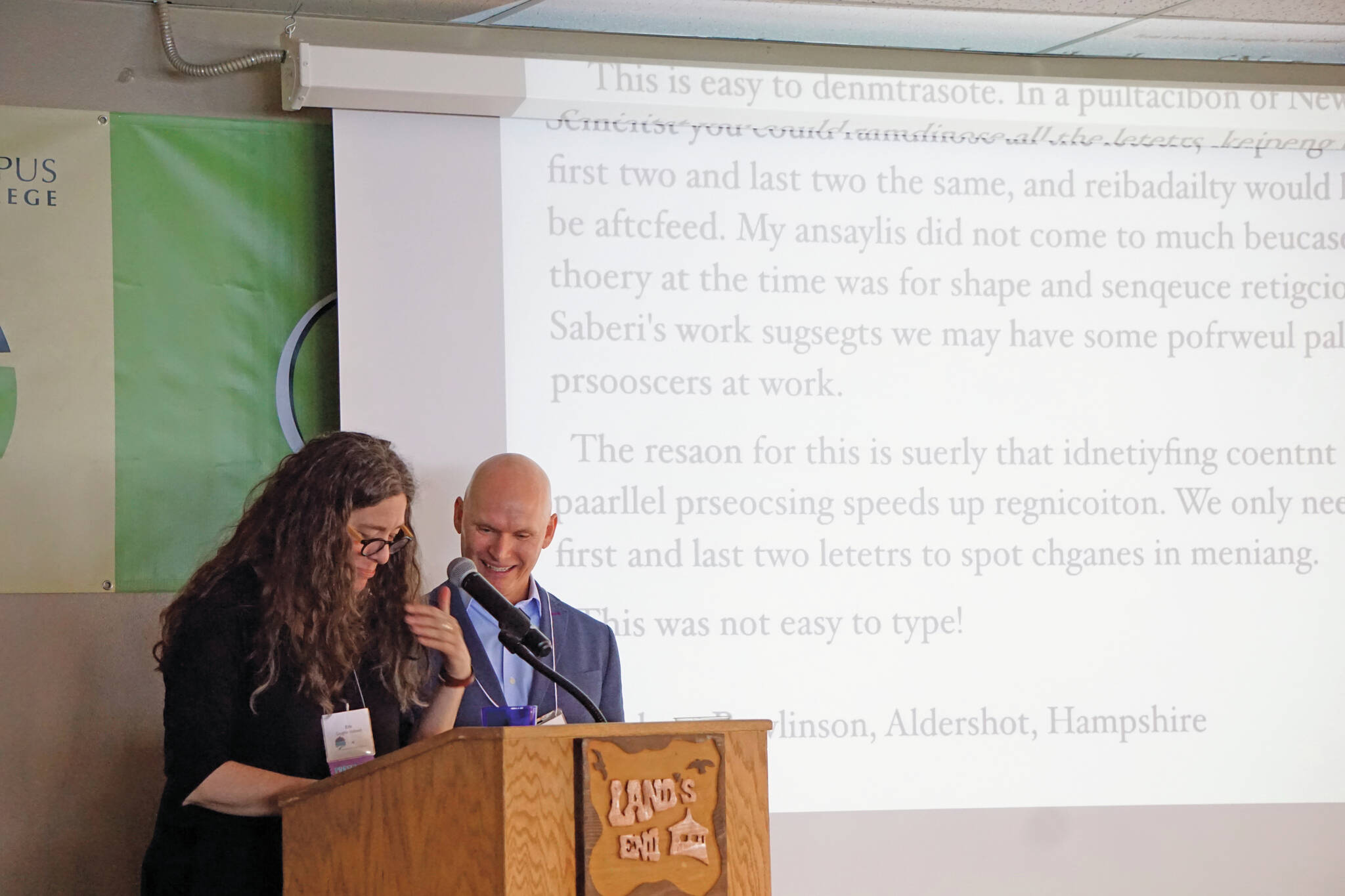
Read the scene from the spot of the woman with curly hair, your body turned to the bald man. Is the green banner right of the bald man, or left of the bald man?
left

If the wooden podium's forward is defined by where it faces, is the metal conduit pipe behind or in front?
behind

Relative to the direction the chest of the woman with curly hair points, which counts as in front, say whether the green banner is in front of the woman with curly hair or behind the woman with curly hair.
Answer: behind

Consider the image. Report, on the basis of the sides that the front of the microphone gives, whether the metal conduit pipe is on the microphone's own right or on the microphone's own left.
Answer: on the microphone's own right

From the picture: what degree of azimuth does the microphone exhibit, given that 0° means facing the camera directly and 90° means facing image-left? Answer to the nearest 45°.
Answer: approximately 90°

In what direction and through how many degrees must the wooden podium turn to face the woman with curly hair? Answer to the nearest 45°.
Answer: approximately 180°

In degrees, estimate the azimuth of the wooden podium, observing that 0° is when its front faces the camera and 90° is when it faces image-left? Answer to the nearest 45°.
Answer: approximately 315°
